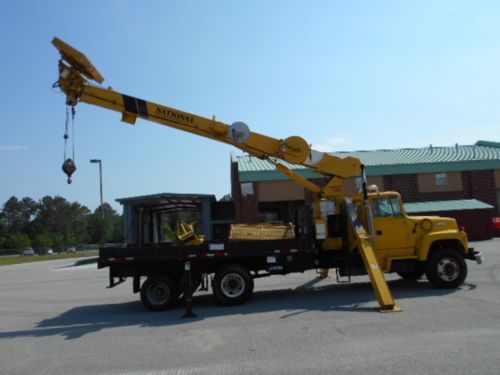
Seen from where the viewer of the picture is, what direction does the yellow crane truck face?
facing to the right of the viewer
